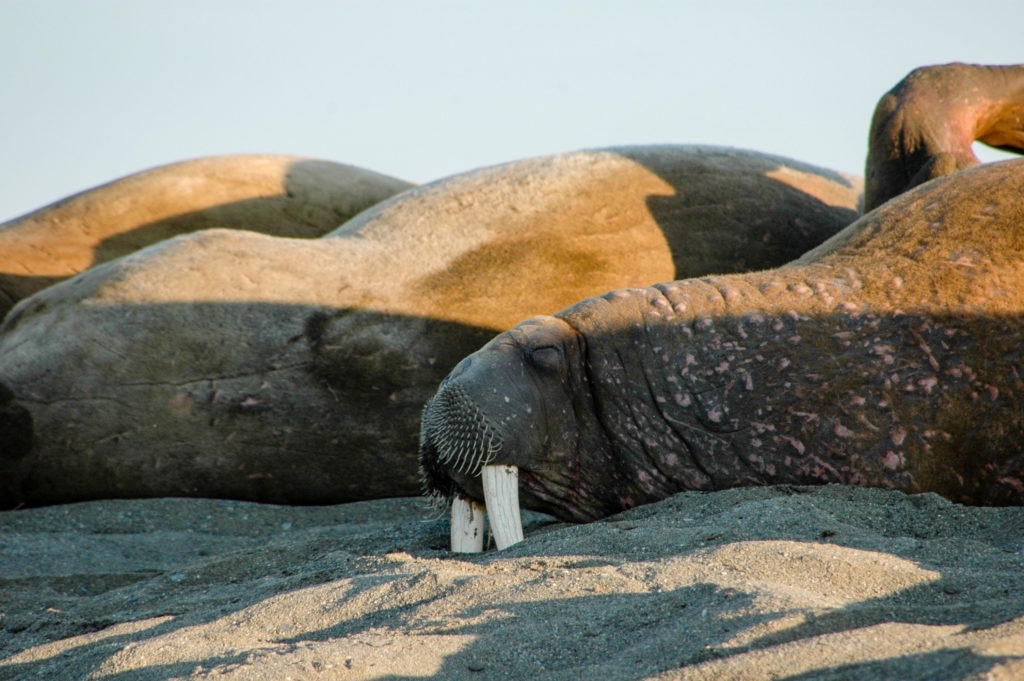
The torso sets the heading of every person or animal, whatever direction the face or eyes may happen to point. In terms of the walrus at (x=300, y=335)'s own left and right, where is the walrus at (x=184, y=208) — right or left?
on its right

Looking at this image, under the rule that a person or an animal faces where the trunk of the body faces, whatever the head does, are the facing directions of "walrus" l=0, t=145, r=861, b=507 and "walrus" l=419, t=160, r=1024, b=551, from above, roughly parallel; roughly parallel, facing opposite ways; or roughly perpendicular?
roughly parallel

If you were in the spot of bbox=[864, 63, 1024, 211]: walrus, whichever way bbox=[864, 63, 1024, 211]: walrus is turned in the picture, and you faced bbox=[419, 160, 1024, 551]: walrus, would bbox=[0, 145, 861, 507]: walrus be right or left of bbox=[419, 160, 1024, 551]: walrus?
right

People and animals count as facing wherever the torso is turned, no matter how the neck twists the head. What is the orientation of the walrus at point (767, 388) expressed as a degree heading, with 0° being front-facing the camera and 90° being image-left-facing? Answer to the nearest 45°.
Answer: approximately 90°

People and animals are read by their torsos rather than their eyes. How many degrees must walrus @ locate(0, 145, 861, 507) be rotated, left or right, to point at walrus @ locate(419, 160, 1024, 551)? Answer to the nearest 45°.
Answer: approximately 135° to its left

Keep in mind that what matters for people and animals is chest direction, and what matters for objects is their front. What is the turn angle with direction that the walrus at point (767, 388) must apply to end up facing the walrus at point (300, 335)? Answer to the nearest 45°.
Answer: approximately 45° to its right

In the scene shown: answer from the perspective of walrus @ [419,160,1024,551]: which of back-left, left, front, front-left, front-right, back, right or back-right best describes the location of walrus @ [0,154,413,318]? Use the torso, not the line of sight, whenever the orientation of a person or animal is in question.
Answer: front-right

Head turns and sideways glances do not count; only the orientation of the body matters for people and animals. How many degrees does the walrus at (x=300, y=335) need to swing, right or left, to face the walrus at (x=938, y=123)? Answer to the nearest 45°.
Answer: approximately 180°

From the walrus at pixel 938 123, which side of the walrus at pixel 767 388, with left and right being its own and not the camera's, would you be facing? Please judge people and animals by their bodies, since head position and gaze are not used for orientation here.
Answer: right

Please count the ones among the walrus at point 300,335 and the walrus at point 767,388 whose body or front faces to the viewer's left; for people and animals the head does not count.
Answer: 2

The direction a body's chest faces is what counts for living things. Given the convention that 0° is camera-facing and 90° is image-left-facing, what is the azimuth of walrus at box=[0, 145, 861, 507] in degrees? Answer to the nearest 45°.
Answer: approximately 90°
